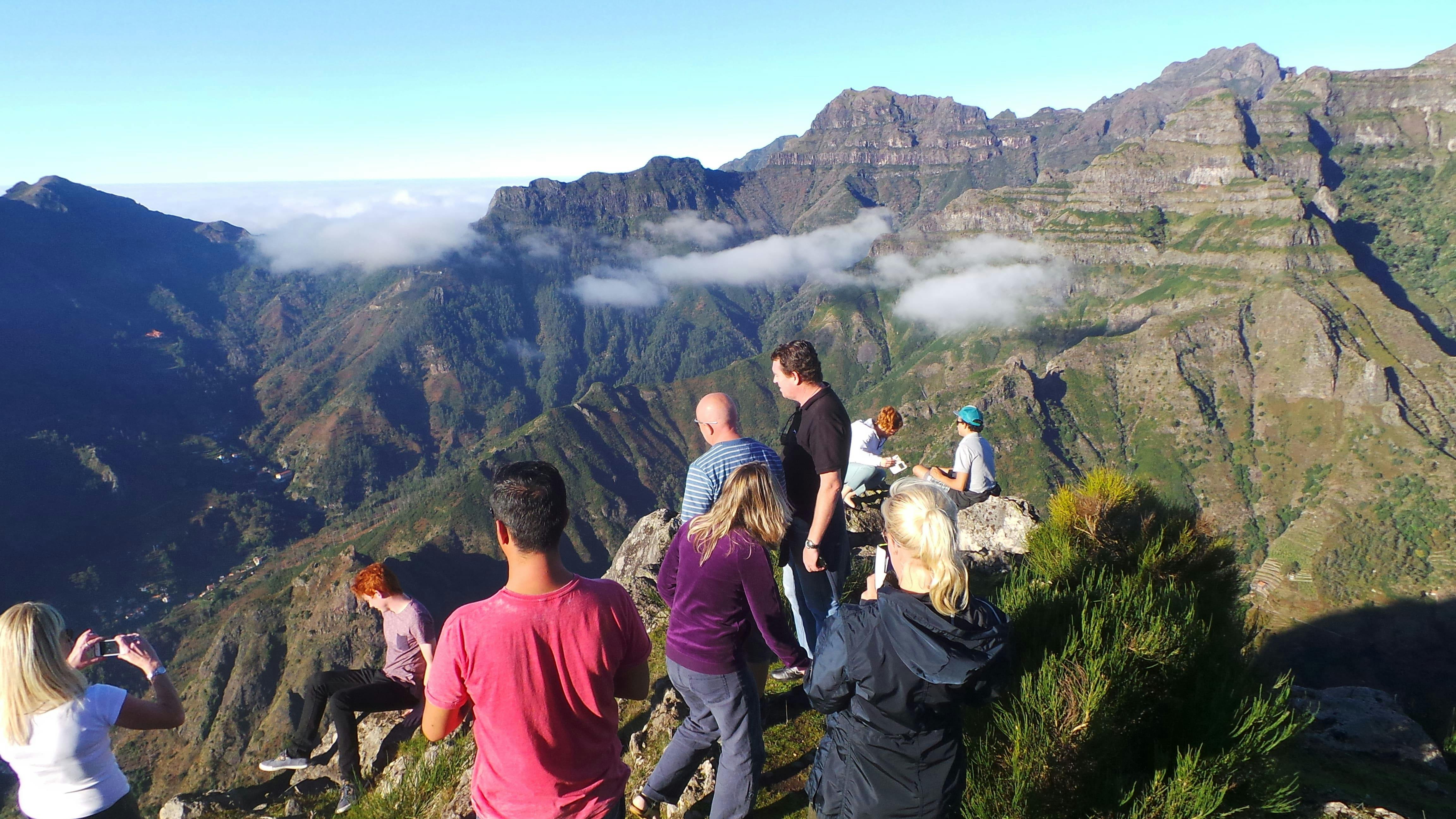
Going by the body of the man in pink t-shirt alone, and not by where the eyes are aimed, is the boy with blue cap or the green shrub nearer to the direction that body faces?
the boy with blue cap

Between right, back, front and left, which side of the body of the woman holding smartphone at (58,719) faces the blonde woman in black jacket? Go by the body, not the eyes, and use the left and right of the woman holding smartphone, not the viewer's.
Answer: right

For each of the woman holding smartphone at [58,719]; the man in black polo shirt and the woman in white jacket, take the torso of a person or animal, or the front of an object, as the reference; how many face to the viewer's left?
1

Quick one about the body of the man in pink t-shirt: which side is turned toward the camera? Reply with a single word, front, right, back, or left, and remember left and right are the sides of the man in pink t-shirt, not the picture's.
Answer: back

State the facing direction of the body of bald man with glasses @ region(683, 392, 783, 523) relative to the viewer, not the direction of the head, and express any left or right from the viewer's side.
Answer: facing away from the viewer and to the left of the viewer

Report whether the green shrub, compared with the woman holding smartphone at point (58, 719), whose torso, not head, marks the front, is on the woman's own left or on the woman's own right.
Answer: on the woman's own right

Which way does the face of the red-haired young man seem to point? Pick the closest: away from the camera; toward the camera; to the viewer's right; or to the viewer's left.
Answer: to the viewer's left

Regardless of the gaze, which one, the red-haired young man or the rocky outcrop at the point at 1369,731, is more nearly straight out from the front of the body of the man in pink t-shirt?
the red-haired young man

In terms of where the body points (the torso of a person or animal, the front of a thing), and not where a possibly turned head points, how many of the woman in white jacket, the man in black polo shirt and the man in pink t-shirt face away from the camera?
1

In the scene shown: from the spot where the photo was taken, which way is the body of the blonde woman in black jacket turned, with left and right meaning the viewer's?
facing away from the viewer and to the left of the viewer
